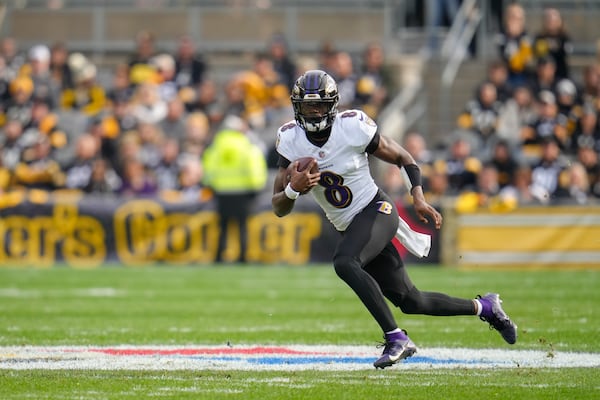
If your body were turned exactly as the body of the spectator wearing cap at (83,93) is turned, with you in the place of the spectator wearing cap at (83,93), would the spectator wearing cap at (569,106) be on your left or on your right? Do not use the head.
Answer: on your left

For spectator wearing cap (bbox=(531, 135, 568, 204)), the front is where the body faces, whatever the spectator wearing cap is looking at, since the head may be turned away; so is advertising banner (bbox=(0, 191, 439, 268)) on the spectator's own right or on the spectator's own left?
on the spectator's own right

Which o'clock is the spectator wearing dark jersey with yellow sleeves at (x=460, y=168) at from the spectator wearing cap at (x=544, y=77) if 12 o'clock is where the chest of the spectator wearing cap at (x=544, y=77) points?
the spectator wearing dark jersey with yellow sleeves at (x=460, y=168) is roughly at 1 o'clock from the spectator wearing cap at (x=544, y=77).

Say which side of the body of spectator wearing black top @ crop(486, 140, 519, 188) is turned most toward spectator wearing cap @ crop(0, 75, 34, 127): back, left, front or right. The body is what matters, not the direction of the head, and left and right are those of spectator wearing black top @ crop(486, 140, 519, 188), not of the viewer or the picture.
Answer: right

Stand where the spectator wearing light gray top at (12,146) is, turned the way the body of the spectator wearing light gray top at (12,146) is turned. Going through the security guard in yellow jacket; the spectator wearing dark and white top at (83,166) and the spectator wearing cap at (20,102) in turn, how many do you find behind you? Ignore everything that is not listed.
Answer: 1

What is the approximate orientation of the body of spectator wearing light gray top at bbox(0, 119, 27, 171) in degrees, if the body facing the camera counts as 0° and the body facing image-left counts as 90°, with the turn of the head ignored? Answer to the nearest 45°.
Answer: approximately 0°

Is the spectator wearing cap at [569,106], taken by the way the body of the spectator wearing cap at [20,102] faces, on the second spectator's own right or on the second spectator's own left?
on the second spectator's own left

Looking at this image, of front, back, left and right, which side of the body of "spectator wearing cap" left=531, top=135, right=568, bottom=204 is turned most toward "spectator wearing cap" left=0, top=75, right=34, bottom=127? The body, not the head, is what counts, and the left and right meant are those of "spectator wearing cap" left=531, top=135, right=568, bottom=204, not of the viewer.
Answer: right

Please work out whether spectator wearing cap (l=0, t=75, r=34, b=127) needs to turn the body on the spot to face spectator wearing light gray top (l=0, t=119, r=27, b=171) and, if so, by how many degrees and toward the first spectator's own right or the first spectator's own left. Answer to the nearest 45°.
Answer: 0° — they already face them

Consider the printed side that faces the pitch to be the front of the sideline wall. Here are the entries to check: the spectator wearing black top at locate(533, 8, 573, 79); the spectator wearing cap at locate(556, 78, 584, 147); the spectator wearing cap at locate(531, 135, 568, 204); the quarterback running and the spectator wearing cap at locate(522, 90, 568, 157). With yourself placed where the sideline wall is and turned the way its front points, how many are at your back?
4
